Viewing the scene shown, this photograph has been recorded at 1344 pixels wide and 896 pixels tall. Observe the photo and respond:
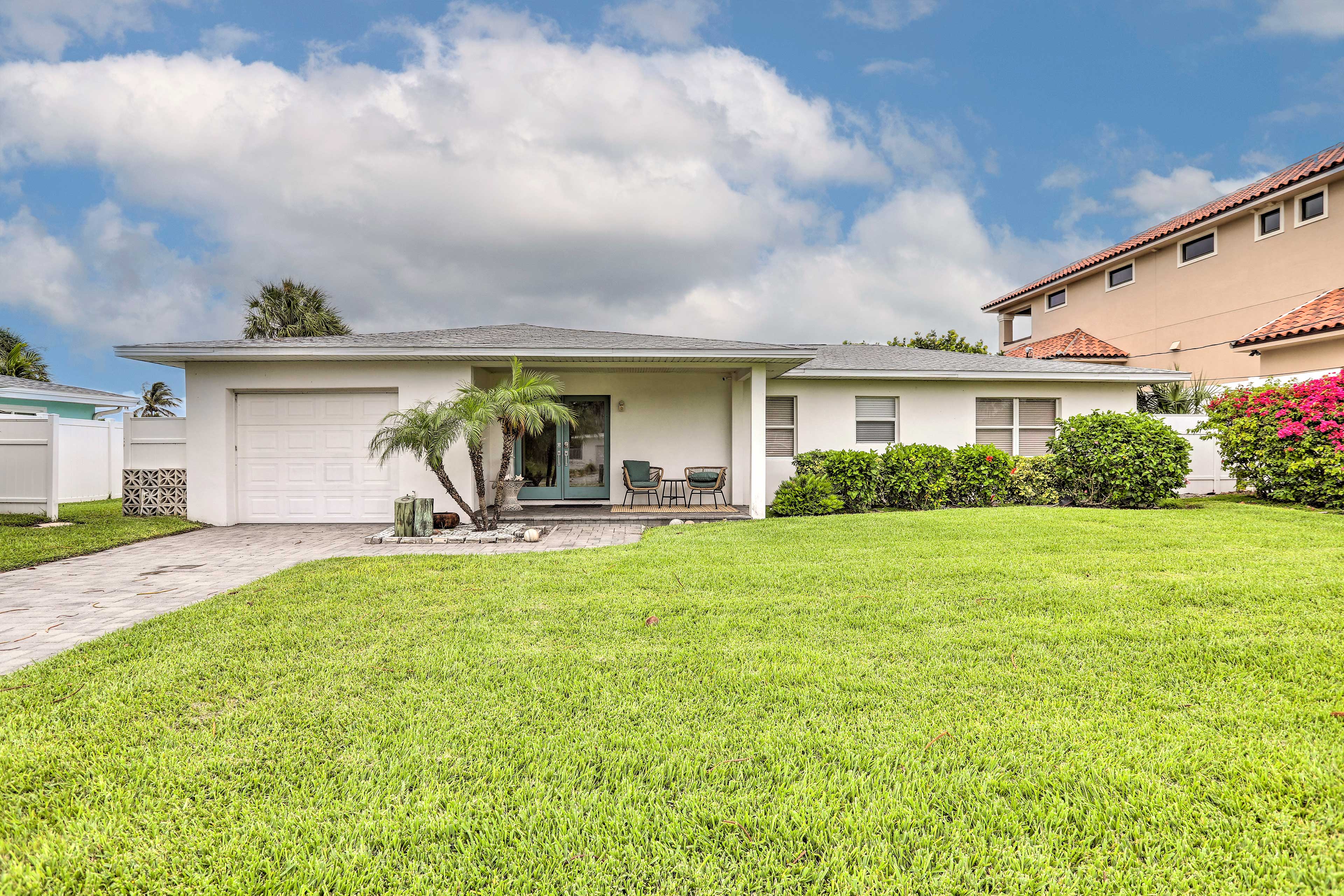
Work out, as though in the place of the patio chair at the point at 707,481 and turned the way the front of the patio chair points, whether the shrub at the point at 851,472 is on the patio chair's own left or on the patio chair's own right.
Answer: on the patio chair's own left

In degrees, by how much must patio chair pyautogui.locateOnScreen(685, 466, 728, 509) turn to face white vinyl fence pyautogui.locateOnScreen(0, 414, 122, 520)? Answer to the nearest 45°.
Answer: approximately 45° to its right

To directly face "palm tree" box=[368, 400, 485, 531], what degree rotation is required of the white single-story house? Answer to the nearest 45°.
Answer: approximately 45° to its right

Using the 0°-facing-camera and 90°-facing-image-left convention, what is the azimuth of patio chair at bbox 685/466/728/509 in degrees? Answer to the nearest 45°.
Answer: approximately 45°

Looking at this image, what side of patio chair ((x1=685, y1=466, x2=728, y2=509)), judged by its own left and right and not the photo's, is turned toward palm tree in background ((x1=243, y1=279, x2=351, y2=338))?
right

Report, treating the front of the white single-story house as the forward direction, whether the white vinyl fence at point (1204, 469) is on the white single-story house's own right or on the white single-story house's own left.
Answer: on the white single-story house's own left

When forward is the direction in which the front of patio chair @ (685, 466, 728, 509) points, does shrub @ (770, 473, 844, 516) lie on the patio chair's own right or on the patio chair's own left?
on the patio chair's own left

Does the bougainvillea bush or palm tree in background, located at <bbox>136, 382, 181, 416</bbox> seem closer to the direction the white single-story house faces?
the bougainvillea bush

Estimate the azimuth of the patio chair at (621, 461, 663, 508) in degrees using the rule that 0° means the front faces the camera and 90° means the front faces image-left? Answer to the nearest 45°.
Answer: approximately 315°
